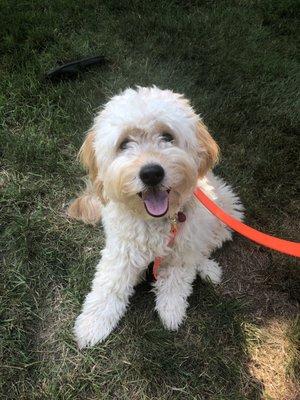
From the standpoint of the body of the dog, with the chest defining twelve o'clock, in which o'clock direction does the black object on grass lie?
The black object on grass is roughly at 5 o'clock from the dog.

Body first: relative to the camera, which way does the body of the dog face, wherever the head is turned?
toward the camera
